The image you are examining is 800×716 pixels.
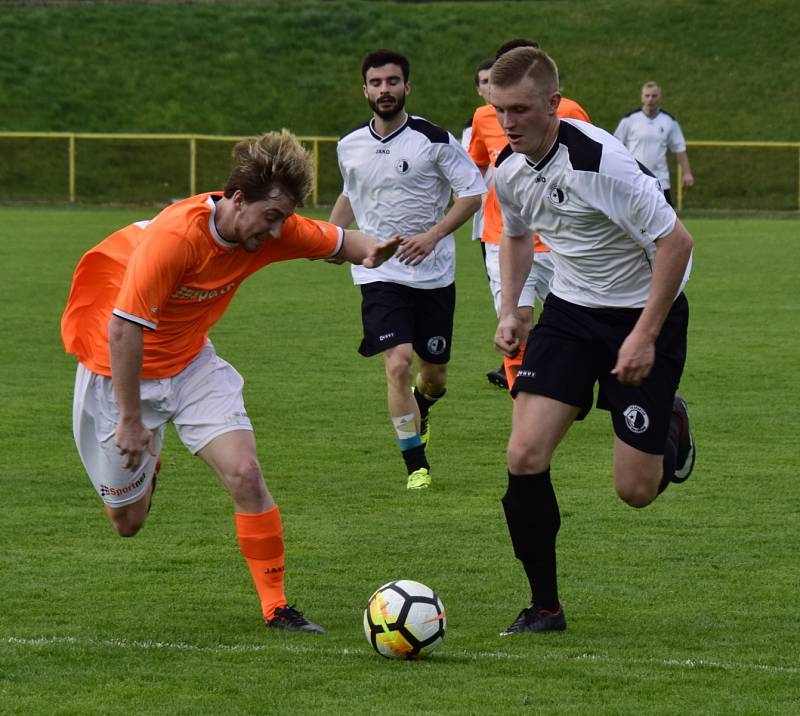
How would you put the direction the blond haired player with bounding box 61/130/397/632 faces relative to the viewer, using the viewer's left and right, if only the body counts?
facing the viewer and to the right of the viewer

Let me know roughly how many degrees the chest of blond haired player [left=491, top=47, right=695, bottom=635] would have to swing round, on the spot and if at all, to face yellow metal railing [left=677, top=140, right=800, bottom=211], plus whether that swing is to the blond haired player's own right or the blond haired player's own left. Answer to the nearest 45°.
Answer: approximately 135° to the blond haired player's own right

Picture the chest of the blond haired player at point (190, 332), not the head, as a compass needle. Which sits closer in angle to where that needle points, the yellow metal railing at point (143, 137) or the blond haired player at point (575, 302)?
the blond haired player

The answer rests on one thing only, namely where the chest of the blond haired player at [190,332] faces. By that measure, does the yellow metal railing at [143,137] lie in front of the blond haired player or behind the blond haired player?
behind

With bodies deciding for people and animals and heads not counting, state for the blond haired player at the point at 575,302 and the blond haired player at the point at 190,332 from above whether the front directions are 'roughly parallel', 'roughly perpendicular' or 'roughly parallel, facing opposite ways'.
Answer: roughly perpendicular

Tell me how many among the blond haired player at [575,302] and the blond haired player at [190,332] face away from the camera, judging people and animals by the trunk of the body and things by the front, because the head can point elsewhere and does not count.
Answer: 0

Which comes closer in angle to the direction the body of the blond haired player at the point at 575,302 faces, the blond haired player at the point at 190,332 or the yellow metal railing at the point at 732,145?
the blond haired player

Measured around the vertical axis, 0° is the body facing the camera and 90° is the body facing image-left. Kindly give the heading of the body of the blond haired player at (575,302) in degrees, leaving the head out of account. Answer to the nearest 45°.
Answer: approximately 45°

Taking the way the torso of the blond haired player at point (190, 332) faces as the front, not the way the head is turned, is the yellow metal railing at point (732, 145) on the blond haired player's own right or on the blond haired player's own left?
on the blond haired player's own left

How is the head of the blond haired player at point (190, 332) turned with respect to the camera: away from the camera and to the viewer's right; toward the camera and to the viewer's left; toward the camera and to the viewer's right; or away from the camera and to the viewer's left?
toward the camera and to the viewer's right
